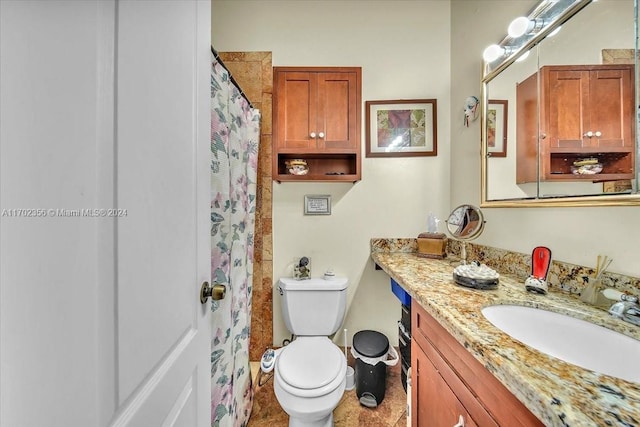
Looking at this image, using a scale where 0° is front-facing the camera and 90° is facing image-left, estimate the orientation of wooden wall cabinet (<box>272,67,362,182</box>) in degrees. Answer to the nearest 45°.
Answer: approximately 0°

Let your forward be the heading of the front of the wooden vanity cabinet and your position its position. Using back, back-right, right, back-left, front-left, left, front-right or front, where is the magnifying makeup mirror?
back-right

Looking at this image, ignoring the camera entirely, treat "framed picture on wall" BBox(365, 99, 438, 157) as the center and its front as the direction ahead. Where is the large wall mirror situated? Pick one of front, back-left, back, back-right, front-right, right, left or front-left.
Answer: front-left

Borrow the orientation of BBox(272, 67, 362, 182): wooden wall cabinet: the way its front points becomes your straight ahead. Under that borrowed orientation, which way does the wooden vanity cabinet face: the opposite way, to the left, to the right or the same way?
to the right

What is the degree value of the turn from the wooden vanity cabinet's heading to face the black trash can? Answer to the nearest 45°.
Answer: approximately 90° to its right

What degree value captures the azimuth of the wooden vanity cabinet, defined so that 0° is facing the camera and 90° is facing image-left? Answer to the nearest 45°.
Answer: approximately 45°
